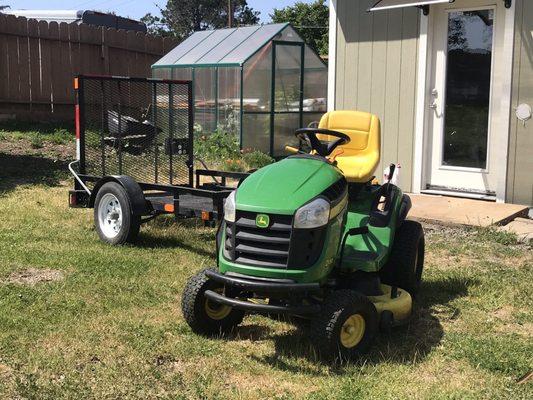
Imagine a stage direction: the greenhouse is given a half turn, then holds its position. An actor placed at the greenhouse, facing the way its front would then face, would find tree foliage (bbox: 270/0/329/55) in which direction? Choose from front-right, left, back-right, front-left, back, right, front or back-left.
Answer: front-right

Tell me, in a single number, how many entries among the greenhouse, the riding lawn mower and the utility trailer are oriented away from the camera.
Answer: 0

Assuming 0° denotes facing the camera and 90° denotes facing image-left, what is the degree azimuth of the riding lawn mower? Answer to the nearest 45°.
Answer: approximately 45°

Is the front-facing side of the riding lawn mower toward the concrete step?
no

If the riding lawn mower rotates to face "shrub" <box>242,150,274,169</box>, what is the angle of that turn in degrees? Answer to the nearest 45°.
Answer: approximately 135° to its right

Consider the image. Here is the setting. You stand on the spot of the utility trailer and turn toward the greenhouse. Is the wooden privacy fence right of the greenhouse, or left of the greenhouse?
left

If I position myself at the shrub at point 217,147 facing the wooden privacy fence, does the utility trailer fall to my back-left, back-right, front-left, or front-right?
back-left

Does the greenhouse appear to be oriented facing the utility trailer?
no

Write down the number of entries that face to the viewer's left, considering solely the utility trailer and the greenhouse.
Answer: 0

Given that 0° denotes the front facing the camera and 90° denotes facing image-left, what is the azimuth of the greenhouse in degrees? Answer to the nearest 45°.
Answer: approximately 315°

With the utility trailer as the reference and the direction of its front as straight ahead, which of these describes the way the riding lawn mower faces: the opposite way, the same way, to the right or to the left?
to the right

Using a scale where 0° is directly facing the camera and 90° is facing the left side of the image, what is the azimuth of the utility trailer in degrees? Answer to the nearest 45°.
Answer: approximately 315°

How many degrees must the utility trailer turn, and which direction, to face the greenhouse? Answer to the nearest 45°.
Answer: approximately 135° to its left

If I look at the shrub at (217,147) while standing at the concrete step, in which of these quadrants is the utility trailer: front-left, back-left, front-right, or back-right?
front-left

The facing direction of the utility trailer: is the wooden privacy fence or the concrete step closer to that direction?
the concrete step

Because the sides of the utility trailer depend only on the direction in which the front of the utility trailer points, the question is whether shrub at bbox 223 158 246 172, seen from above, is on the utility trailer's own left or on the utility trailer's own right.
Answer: on the utility trailer's own left

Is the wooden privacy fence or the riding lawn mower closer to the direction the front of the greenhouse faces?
the riding lawn mower

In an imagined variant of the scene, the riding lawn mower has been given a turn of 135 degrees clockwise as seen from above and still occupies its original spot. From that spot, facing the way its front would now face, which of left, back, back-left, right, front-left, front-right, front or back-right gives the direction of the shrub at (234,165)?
front
